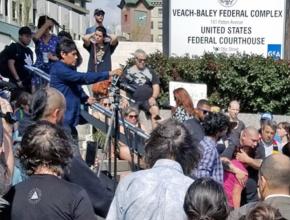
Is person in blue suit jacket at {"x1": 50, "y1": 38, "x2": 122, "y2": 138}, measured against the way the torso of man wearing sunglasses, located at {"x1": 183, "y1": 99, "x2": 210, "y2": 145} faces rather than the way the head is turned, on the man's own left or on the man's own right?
on the man's own right

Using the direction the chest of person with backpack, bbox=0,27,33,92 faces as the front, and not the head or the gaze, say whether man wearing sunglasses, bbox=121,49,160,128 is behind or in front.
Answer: in front

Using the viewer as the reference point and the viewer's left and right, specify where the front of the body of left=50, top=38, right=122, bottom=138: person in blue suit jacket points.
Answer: facing to the right of the viewer

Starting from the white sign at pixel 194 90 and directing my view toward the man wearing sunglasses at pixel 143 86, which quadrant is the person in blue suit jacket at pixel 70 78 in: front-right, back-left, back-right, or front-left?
front-left

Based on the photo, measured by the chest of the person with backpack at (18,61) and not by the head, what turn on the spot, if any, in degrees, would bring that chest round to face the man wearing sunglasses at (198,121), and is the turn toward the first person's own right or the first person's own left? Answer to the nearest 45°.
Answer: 0° — they already face them

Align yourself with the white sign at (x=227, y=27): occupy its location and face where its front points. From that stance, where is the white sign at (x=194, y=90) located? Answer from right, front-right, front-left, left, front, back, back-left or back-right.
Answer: front

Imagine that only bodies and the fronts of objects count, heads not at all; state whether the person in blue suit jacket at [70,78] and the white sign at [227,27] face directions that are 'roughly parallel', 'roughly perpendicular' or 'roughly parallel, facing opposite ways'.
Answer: roughly perpendicular

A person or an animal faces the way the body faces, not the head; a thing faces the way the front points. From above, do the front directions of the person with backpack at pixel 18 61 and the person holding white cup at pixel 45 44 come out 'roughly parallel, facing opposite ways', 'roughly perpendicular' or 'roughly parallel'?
roughly parallel

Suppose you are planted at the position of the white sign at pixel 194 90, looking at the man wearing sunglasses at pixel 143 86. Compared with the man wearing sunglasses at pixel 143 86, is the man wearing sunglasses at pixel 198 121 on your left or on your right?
left

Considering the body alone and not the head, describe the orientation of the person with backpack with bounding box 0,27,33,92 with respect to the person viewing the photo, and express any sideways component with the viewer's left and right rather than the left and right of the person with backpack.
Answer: facing the viewer and to the right of the viewer

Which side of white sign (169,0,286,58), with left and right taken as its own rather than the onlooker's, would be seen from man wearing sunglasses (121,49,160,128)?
front

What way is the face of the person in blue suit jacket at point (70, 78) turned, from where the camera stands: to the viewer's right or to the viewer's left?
to the viewer's right

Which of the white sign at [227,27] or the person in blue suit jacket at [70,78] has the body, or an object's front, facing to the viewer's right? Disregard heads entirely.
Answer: the person in blue suit jacket

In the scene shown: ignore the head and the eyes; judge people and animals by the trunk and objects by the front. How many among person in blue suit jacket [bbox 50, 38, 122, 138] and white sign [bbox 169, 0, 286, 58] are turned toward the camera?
1

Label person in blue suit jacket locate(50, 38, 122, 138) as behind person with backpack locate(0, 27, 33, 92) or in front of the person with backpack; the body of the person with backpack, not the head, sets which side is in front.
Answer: in front

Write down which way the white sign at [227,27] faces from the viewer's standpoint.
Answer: facing the viewer
